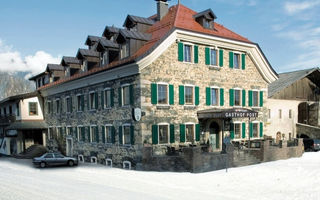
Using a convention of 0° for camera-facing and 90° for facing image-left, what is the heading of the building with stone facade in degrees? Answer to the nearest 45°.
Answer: approximately 315°

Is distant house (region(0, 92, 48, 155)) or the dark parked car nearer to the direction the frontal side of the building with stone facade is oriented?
the dark parked car

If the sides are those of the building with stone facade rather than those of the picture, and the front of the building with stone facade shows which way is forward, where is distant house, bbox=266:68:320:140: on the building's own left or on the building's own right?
on the building's own left
